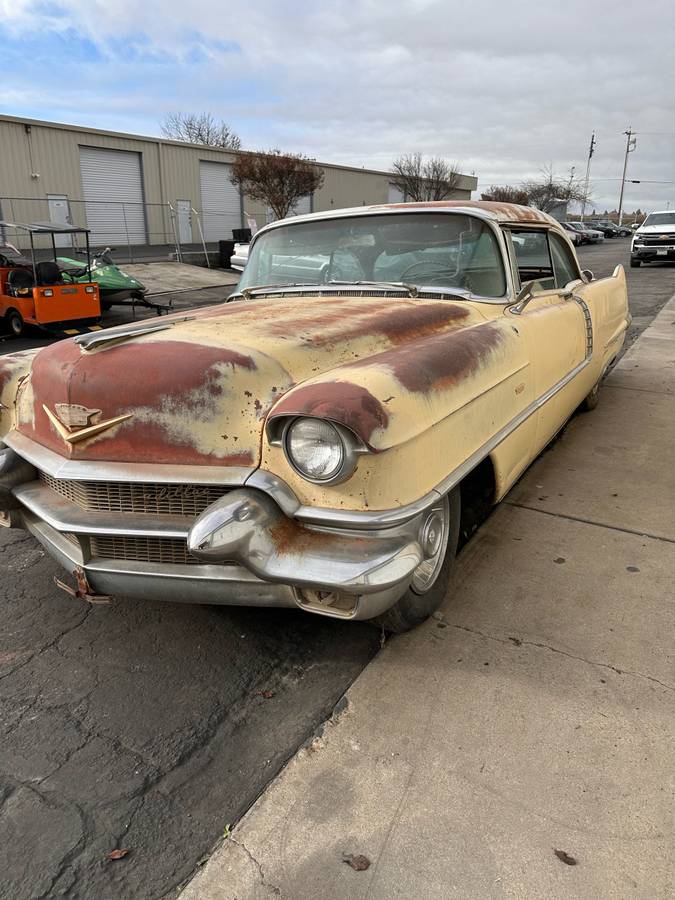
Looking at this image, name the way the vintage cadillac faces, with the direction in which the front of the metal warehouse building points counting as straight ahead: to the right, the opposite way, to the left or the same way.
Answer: to the right

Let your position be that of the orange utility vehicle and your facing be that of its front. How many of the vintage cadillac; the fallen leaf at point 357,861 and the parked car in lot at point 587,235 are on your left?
1

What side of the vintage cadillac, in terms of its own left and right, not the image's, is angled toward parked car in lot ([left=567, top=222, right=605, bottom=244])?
back

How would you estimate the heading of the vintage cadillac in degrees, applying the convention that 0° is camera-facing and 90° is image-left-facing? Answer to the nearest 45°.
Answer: approximately 45°

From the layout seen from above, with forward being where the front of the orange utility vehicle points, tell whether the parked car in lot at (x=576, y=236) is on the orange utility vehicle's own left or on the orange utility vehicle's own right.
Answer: on the orange utility vehicle's own left

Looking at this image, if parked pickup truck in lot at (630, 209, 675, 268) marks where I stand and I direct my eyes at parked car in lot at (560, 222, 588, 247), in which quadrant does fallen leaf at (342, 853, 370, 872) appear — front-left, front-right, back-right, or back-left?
back-left

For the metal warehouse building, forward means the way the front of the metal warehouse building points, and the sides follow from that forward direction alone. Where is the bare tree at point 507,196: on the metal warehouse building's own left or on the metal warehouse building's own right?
on the metal warehouse building's own left

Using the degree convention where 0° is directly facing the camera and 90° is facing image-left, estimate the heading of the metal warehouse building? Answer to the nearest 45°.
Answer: approximately 315°

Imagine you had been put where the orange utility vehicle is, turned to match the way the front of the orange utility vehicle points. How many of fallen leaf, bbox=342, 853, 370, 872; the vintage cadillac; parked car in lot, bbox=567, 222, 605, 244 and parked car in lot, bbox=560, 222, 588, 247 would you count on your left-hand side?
2

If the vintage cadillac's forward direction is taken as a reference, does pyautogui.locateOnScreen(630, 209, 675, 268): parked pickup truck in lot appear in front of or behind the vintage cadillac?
behind
